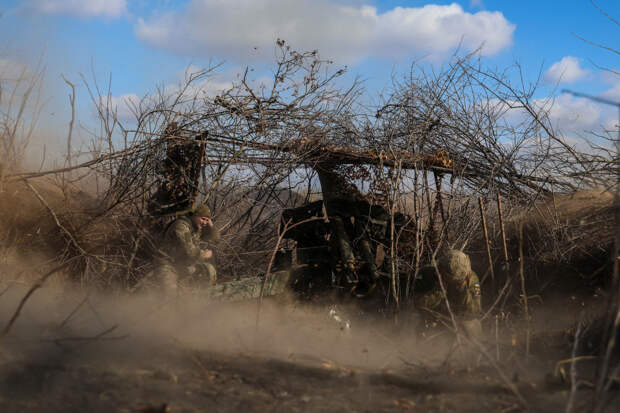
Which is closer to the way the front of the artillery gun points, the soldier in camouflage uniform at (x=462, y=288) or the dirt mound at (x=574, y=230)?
the dirt mound

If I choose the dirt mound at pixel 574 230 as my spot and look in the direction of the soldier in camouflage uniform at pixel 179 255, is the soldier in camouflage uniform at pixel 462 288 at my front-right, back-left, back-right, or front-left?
front-left

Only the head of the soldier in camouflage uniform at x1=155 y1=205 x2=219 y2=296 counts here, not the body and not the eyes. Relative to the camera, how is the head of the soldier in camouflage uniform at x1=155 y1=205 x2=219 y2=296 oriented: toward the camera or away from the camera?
toward the camera

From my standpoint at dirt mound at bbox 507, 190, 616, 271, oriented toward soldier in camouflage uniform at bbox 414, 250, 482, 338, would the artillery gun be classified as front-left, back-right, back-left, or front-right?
front-right

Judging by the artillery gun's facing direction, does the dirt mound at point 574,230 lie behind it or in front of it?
in front

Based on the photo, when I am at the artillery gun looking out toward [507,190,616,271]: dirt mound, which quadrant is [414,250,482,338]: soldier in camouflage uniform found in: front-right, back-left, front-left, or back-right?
front-right
